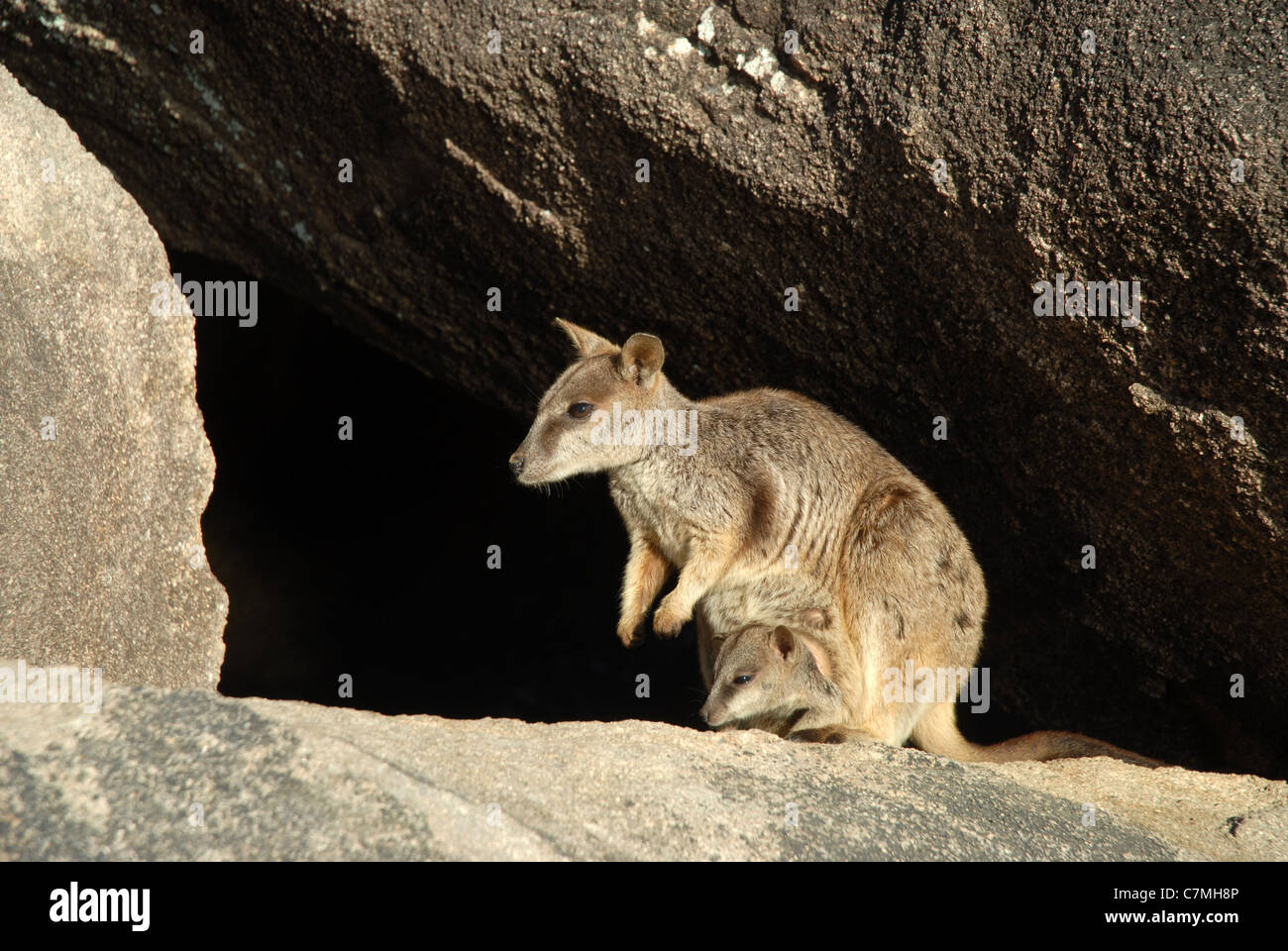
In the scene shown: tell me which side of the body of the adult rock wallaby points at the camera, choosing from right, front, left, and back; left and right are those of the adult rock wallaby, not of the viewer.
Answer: left
